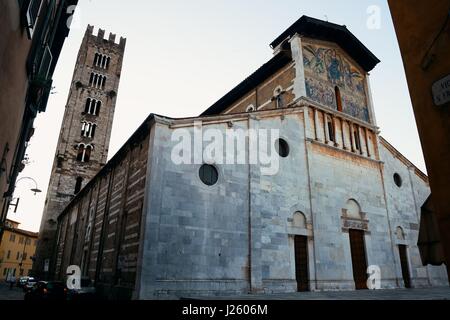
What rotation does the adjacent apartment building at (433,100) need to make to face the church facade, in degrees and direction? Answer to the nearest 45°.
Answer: approximately 45° to its right

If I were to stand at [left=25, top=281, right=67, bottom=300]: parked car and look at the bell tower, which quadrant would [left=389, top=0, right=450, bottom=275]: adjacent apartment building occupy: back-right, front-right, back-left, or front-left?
back-right

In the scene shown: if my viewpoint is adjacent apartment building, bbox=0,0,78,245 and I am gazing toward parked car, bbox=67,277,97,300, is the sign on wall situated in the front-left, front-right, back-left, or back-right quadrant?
back-right

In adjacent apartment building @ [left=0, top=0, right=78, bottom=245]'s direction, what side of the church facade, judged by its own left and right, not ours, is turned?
right

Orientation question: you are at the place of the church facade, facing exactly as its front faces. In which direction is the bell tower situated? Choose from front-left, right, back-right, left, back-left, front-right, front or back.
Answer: back

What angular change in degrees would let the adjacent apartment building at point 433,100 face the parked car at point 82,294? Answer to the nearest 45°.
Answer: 0° — it already faces it

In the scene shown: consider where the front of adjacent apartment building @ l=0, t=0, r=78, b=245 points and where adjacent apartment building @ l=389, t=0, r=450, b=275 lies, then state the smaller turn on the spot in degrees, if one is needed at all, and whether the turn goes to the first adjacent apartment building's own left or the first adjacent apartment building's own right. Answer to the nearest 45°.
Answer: approximately 45° to the first adjacent apartment building's own right

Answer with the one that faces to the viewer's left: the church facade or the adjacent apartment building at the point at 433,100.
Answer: the adjacent apartment building

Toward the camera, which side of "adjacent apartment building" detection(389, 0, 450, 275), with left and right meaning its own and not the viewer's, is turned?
left

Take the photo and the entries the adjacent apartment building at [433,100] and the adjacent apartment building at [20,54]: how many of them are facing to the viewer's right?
1

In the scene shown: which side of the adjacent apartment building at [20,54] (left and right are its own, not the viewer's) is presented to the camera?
right

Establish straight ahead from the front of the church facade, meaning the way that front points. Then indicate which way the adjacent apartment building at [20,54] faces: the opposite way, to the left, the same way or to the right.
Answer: to the left
